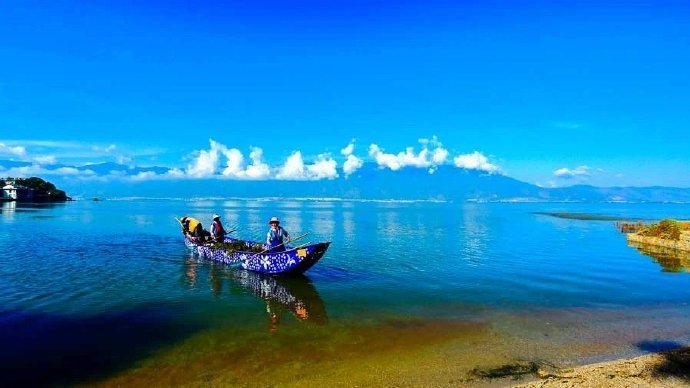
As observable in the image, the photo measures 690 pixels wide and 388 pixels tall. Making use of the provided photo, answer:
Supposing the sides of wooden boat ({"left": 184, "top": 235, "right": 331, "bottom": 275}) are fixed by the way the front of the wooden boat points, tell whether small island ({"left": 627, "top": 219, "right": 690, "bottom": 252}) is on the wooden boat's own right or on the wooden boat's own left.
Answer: on the wooden boat's own left

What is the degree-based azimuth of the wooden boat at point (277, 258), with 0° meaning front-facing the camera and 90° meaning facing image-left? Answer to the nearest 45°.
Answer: approximately 315°

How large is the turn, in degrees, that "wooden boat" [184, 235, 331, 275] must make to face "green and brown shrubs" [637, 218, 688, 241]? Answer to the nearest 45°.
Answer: approximately 45° to its left

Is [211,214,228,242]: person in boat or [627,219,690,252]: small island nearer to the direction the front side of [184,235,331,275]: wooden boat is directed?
the small island
